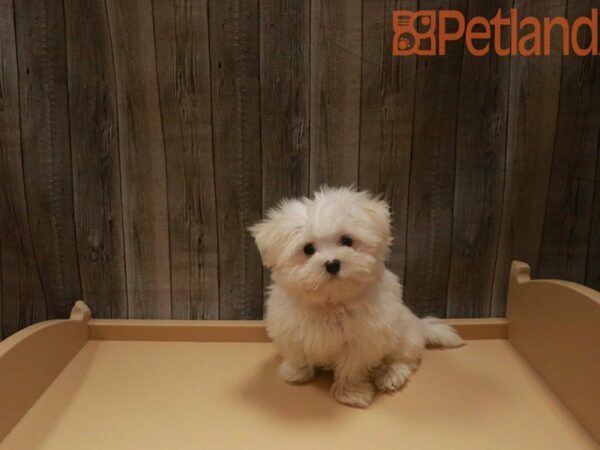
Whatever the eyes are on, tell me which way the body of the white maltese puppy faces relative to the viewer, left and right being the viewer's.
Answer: facing the viewer and to the left of the viewer
